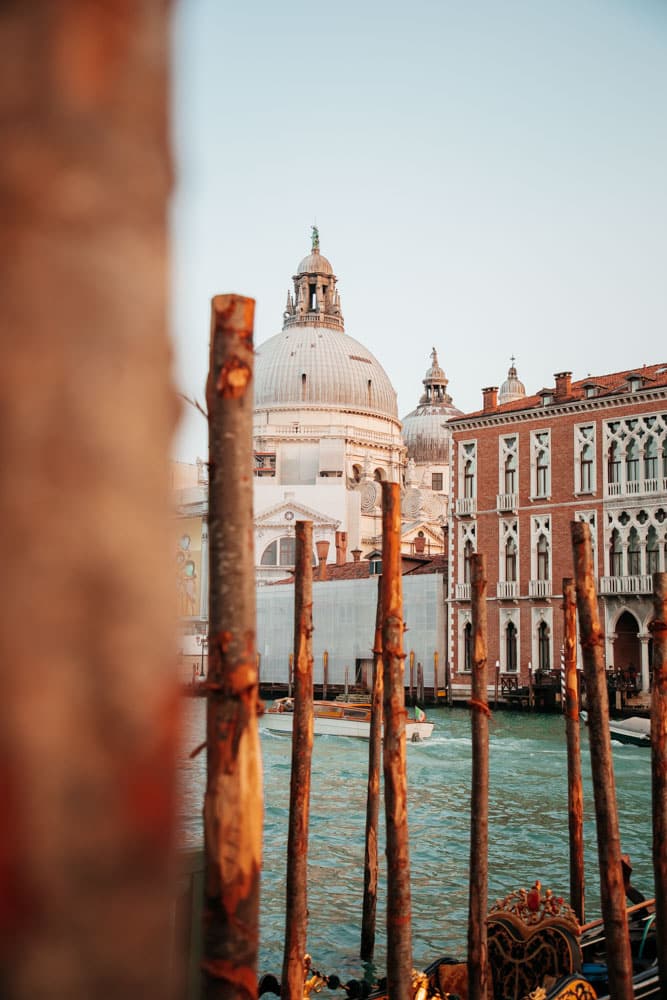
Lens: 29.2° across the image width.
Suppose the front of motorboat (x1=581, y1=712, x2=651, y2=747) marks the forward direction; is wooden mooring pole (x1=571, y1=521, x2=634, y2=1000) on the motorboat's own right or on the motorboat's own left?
on the motorboat's own left

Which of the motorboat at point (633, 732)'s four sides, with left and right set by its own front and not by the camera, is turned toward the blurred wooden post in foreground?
left

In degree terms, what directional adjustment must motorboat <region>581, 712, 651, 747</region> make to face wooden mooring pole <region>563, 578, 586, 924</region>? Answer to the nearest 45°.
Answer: approximately 90° to its left

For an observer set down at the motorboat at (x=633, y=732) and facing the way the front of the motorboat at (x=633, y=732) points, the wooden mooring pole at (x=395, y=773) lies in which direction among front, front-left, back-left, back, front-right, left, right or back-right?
left

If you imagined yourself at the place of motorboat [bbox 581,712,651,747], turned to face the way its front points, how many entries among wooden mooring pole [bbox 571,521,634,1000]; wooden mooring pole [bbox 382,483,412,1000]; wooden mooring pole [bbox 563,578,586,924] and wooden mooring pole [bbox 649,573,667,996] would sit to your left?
4

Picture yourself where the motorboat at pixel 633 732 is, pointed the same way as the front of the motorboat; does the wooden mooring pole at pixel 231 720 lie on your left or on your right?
on your left

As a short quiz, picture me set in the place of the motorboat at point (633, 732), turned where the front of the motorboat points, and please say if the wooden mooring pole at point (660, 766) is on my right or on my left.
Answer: on my left

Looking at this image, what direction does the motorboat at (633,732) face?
to the viewer's left

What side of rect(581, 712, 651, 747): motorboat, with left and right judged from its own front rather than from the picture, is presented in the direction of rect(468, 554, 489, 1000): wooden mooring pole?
left
